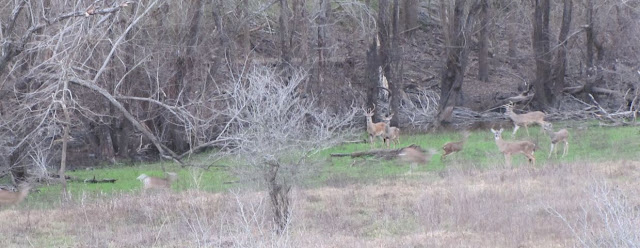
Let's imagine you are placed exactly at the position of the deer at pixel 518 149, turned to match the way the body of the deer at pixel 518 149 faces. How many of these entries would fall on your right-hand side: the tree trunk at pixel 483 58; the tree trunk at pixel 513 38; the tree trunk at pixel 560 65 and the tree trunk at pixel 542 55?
4

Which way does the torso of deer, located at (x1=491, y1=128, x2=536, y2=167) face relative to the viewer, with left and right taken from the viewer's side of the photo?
facing to the left of the viewer

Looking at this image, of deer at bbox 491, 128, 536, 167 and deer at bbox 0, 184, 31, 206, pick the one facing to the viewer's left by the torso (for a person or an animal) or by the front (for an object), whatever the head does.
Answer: deer at bbox 491, 128, 536, 167

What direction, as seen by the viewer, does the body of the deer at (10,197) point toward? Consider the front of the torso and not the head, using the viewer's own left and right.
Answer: facing to the right of the viewer

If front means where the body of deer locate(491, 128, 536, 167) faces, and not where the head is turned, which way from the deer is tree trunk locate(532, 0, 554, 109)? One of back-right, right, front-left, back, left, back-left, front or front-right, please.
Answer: right
